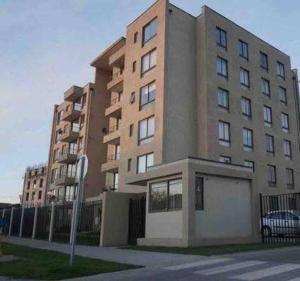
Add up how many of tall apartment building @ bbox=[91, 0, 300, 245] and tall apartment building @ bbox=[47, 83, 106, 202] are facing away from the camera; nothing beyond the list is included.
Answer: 0

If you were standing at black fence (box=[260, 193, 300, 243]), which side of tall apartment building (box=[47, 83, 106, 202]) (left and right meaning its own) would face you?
left

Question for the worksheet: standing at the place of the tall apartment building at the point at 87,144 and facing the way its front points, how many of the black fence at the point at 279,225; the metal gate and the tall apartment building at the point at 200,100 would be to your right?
0

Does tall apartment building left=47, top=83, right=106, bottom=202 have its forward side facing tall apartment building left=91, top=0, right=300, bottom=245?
no

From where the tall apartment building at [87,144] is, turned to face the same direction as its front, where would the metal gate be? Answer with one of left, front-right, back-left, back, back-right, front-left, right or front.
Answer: front-left

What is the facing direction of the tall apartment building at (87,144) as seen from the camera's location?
facing the viewer and to the left of the viewer

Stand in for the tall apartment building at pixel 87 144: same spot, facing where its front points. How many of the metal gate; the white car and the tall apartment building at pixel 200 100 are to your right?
0
